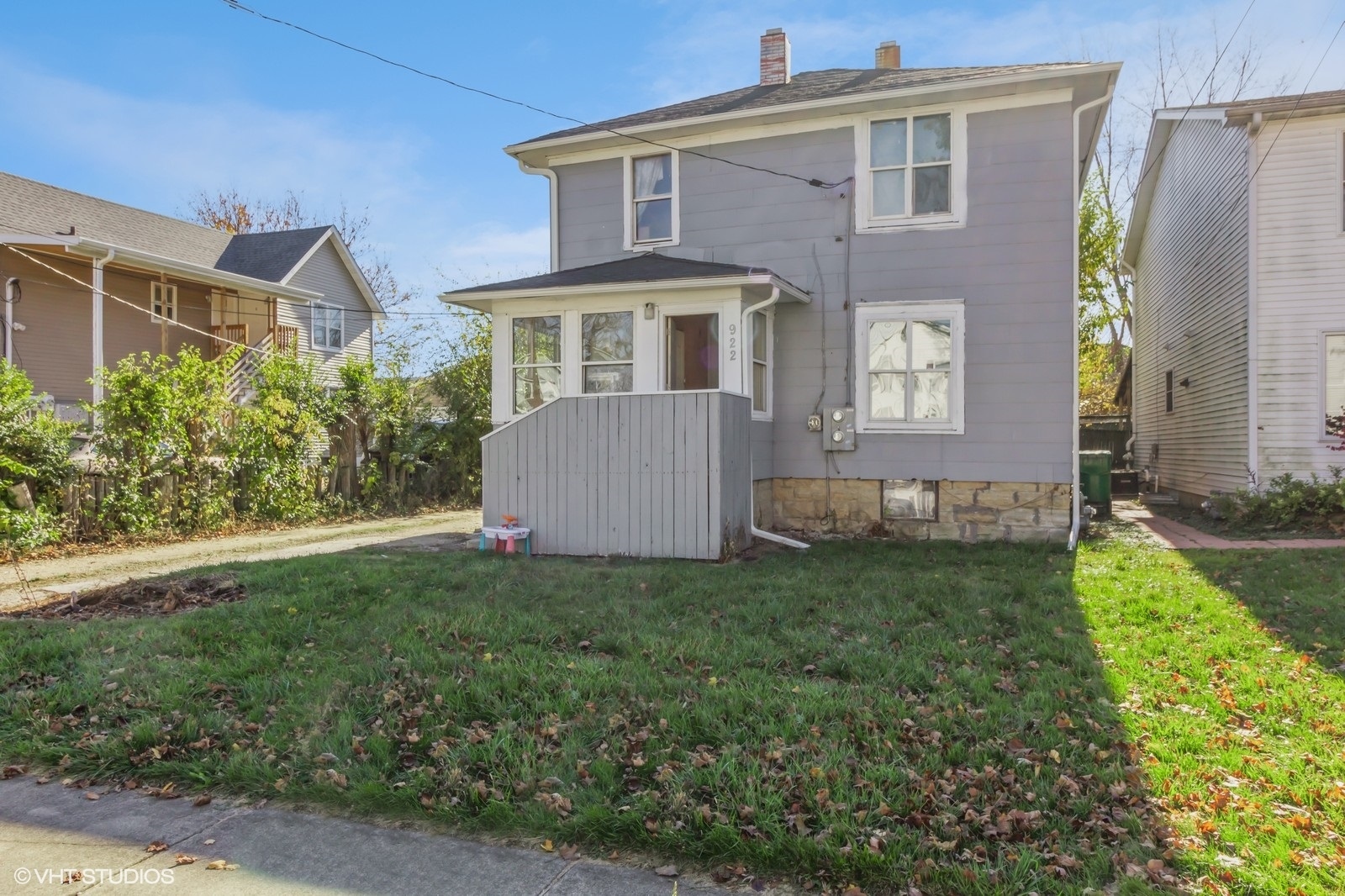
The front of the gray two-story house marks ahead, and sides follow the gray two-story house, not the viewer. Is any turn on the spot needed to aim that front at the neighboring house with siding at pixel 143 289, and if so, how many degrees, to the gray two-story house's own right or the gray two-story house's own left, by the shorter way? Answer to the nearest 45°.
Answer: approximately 135° to the gray two-story house's own right

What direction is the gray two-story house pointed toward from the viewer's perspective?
toward the camera

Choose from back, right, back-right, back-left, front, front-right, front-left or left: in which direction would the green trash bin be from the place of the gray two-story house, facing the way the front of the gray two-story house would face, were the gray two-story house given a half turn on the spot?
front-right

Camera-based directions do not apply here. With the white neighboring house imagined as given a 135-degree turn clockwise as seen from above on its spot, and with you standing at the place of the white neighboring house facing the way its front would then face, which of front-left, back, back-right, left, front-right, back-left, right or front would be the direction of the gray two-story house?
left

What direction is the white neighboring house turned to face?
toward the camera

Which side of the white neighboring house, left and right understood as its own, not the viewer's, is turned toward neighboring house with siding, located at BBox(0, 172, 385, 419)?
right
